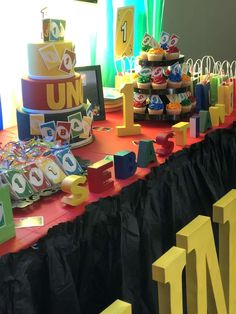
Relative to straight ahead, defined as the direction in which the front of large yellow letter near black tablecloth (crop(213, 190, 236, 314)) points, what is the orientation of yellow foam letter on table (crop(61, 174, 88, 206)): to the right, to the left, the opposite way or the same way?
the same way

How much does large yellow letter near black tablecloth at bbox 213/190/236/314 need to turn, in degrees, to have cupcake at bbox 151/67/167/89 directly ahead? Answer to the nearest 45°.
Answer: approximately 180°

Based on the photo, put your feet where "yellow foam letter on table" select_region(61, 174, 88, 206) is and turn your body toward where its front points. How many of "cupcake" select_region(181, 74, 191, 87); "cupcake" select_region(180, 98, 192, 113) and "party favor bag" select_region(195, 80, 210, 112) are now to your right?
0

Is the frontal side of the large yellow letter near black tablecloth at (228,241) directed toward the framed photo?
no

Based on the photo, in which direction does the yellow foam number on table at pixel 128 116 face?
toward the camera

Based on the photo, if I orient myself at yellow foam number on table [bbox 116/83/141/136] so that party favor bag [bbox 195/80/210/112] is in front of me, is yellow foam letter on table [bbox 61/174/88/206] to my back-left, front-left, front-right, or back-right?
back-right

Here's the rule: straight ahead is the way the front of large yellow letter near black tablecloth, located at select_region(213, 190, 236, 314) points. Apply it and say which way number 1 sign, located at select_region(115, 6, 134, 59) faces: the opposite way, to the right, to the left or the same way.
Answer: the same way

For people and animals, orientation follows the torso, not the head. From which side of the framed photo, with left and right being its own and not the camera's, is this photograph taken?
front

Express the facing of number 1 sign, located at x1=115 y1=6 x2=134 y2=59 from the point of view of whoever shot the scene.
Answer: facing the viewer and to the right of the viewer

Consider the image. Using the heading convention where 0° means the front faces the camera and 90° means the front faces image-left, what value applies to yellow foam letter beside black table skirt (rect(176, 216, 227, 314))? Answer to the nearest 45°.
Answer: approximately 315°

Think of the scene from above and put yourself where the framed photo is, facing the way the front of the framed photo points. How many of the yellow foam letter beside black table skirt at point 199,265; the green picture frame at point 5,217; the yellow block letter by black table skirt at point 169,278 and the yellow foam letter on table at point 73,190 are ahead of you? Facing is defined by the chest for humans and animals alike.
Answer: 4

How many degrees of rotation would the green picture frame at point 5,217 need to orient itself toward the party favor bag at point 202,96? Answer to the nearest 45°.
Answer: approximately 90° to its left

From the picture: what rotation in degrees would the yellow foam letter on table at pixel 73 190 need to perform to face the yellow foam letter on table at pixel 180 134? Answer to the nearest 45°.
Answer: approximately 90° to its left

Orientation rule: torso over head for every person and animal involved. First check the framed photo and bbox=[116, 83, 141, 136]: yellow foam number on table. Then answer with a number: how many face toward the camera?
2

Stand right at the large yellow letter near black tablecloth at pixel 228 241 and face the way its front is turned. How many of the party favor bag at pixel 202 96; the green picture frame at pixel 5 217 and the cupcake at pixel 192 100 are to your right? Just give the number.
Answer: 1

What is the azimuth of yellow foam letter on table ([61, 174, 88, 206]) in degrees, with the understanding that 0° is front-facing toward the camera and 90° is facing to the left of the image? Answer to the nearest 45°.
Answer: approximately 315°

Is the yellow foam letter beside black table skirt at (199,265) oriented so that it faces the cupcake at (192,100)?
no

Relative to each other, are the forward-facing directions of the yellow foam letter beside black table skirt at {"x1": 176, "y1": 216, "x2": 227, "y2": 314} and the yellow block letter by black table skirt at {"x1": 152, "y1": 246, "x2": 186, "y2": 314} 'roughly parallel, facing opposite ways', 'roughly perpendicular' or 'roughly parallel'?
roughly parallel
